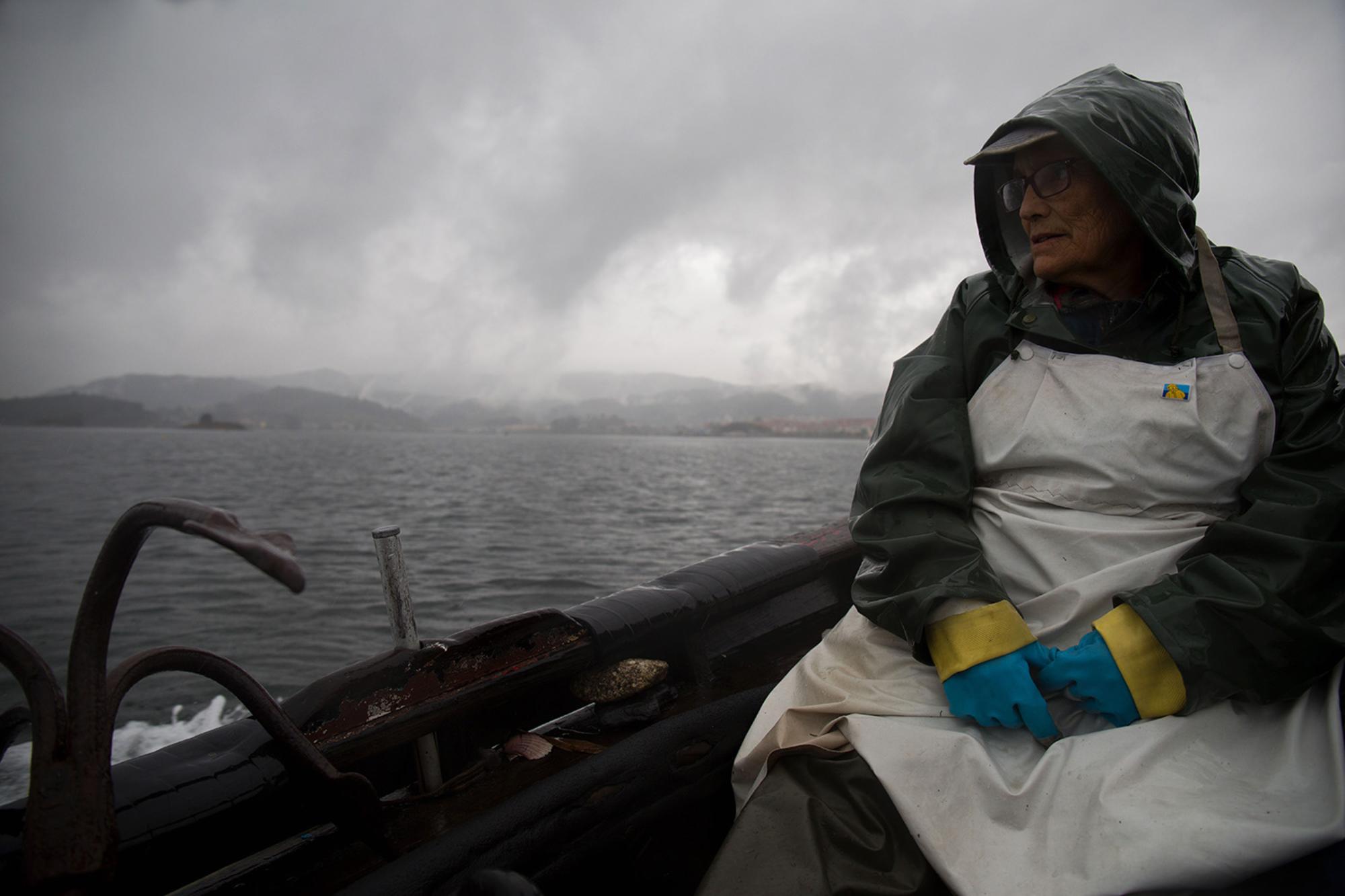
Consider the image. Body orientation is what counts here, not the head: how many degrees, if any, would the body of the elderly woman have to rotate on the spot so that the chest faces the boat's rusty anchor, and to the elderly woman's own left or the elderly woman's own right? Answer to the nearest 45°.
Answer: approximately 45° to the elderly woman's own right

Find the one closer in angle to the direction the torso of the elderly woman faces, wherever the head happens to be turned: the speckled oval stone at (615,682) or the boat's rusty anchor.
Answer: the boat's rusty anchor

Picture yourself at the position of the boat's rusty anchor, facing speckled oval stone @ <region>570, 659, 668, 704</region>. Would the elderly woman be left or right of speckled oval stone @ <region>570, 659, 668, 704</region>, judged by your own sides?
right

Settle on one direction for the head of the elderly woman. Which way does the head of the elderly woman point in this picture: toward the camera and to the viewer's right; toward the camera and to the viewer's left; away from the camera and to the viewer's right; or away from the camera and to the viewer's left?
toward the camera and to the viewer's left

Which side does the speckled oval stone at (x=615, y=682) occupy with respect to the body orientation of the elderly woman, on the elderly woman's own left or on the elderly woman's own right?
on the elderly woman's own right

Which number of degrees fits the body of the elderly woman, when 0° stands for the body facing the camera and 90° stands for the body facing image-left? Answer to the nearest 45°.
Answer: approximately 0°
